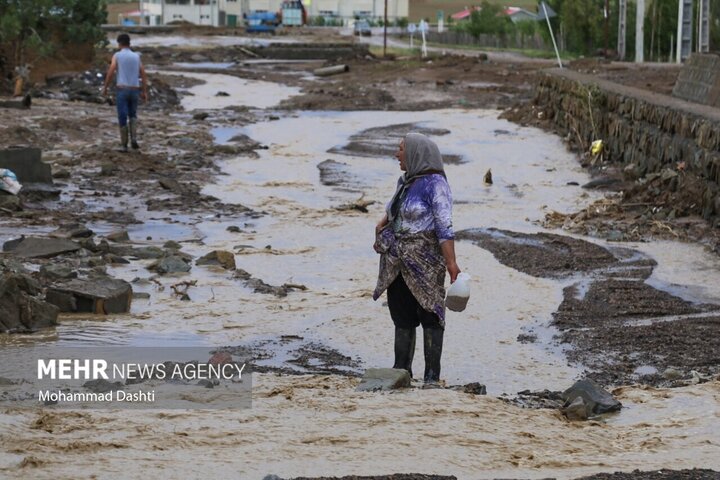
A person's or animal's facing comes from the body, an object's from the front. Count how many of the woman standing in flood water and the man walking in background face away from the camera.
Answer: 1

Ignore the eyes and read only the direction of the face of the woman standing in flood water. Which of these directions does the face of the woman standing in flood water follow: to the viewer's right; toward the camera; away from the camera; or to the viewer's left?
to the viewer's left

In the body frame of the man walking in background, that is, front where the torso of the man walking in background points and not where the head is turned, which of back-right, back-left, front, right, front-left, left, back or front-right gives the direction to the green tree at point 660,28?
front-right

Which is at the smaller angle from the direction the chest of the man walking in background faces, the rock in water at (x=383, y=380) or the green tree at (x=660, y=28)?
the green tree

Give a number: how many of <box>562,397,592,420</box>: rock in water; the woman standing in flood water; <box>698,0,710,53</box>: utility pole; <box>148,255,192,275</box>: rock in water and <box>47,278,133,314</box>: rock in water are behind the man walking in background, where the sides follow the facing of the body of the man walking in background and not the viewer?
4

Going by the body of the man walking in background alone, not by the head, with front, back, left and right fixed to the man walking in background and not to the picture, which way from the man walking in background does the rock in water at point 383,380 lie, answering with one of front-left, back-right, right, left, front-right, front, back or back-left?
back

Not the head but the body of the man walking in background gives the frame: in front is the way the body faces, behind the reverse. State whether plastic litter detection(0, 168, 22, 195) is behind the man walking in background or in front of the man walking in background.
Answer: behind

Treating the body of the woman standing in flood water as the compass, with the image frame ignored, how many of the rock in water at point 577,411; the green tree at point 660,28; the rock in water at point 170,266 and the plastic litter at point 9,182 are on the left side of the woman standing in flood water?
1

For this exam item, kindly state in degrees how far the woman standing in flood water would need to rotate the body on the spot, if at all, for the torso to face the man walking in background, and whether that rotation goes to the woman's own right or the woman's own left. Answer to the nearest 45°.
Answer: approximately 135° to the woman's own right

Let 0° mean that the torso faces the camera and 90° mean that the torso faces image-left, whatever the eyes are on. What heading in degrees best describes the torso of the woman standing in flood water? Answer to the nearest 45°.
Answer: approximately 45°

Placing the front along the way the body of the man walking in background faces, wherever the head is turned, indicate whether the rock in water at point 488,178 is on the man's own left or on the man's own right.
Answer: on the man's own right

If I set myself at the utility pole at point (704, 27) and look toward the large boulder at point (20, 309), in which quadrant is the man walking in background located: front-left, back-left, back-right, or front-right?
front-right

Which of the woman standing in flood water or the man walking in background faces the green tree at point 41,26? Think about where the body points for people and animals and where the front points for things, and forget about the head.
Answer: the man walking in background

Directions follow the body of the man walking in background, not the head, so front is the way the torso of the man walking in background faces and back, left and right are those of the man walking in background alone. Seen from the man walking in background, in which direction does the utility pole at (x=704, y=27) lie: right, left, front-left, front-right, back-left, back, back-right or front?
front-right

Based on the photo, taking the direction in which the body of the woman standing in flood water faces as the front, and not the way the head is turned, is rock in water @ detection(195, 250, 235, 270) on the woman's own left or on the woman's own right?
on the woman's own right

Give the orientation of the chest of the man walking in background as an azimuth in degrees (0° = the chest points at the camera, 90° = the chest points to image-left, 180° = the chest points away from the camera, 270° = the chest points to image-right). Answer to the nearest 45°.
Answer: approximately 180°
